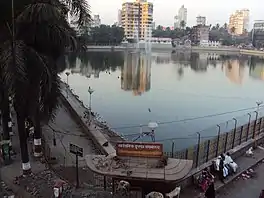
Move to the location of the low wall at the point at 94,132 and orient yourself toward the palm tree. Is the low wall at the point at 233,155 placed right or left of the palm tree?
left

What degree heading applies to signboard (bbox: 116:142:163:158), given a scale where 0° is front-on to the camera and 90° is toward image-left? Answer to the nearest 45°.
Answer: approximately 0°

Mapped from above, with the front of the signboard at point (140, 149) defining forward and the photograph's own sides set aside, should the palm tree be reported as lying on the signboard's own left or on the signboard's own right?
on the signboard's own right

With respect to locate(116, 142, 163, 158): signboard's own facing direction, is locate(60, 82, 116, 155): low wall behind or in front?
behind

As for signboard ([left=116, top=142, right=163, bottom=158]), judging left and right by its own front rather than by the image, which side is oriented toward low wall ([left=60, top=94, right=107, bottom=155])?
back

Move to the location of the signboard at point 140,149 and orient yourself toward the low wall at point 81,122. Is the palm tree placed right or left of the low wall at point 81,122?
left

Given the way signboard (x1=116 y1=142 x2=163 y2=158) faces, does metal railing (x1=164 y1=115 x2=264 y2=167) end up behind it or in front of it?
behind

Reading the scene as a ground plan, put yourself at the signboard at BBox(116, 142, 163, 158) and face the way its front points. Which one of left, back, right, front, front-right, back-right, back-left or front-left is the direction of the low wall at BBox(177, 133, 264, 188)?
back-left
